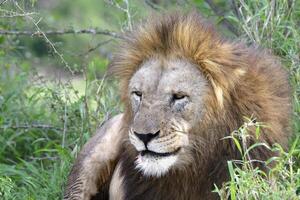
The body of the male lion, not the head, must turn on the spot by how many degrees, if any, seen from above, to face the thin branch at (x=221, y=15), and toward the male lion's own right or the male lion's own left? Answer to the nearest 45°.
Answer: approximately 135° to the male lion's own right

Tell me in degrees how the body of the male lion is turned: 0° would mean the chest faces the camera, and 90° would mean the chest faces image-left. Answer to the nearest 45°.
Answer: approximately 45°

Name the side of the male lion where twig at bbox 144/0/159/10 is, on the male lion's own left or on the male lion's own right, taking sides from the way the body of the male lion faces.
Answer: on the male lion's own right
